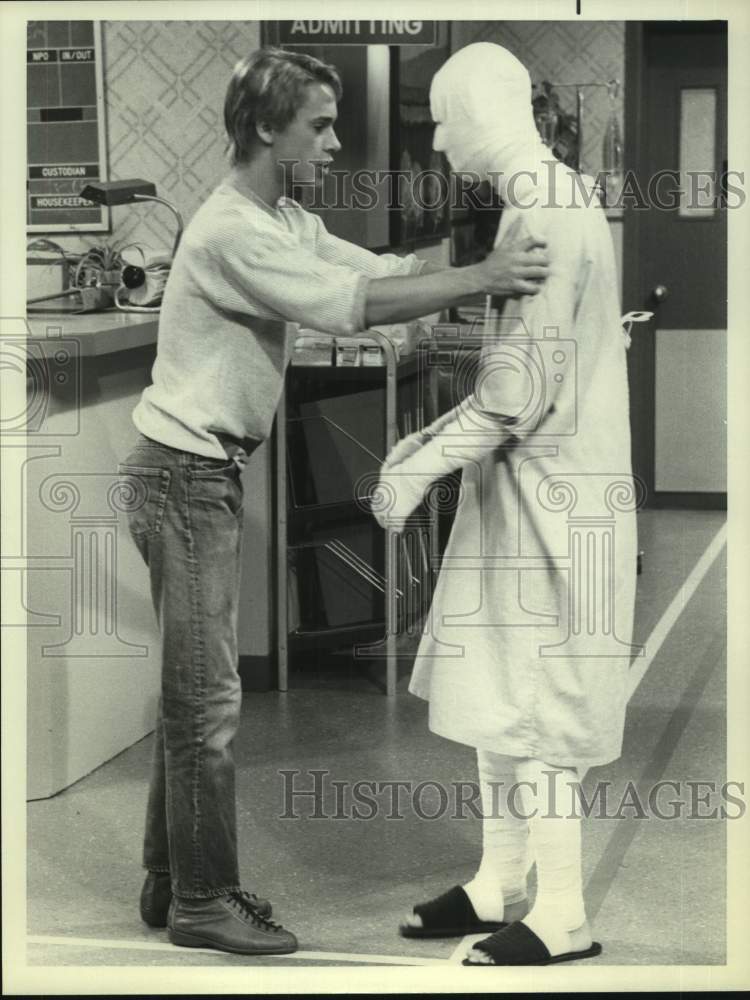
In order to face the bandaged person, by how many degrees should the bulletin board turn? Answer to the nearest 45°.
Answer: approximately 45° to its left

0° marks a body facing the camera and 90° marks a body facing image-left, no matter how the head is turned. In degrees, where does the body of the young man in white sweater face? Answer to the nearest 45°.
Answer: approximately 270°

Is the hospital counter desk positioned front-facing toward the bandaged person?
yes

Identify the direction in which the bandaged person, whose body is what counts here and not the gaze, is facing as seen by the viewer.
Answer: to the viewer's left

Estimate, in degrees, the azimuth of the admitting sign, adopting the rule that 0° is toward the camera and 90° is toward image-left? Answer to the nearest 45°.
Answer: approximately 0°

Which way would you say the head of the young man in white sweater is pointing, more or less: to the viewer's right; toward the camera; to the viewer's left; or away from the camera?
to the viewer's right

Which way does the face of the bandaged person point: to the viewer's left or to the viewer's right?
to the viewer's left
